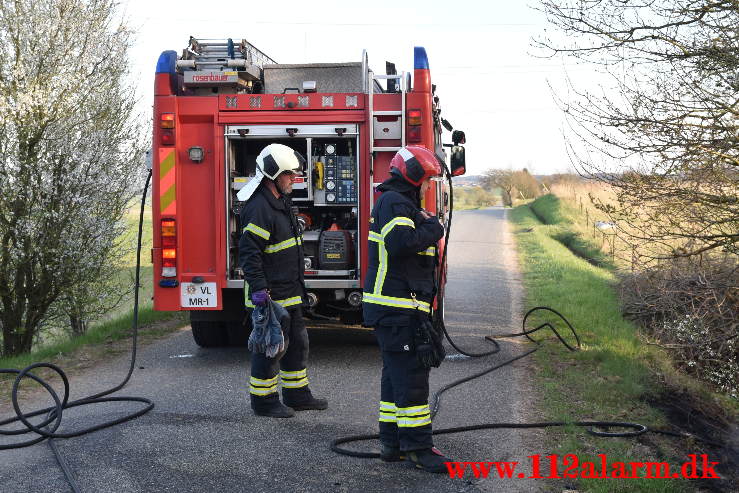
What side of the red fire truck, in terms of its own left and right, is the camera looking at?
back

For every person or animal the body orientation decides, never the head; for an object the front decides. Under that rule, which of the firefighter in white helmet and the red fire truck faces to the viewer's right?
the firefighter in white helmet

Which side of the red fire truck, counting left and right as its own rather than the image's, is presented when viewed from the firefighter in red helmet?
back

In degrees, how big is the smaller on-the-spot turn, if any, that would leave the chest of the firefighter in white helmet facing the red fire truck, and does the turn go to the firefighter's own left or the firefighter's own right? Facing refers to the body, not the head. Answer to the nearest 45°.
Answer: approximately 90° to the firefighter's own left

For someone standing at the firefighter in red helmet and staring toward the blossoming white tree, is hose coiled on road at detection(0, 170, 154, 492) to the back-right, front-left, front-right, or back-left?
front-left

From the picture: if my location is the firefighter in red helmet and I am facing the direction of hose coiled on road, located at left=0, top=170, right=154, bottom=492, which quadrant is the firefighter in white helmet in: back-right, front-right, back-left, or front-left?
front-right

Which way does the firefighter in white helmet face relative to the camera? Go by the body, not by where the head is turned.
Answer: to the viewer's right

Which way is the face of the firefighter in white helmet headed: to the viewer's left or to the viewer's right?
to the viewer's right

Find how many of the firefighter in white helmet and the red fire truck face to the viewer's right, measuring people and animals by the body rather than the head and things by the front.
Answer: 1

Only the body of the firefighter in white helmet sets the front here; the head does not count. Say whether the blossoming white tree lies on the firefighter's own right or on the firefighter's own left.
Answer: on the firefighter's own left
